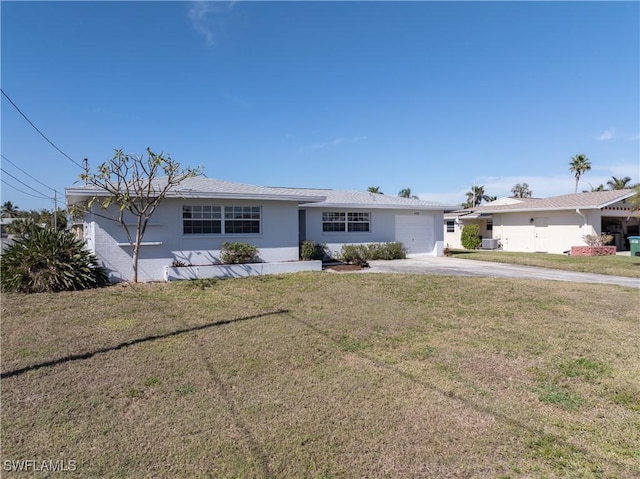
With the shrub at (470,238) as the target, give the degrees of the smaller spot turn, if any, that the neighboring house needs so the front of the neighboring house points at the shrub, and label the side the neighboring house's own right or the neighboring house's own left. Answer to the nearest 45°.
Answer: approximately 135° to the neighboring house's own right

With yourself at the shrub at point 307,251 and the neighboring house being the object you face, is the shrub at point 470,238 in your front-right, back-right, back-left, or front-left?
front-left

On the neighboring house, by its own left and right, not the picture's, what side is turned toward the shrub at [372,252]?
right

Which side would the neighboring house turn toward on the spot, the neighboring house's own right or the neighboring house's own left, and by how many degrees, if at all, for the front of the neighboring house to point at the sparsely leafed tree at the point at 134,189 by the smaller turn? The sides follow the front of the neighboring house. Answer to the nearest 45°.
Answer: approximately 90° to the neighboring house's own right

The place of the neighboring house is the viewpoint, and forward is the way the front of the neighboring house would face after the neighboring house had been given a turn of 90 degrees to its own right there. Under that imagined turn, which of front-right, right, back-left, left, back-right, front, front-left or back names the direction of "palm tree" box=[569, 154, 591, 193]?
back-right

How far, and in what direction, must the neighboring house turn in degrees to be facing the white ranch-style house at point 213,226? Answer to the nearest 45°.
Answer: approximately 90° to its right

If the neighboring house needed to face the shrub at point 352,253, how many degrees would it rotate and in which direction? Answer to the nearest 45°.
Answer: approximately 90° to its right

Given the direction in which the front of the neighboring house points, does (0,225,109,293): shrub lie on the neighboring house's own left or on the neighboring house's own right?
on the neighboring house's own right

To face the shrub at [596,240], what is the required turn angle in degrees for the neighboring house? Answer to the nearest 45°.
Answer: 0° — it already faces it

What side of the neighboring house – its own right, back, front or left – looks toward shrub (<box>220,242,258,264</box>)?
right
